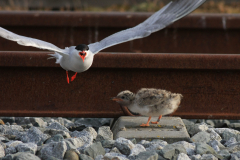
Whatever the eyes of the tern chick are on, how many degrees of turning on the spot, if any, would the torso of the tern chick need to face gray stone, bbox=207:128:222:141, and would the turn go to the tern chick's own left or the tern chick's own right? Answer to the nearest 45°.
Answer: approximately 180°

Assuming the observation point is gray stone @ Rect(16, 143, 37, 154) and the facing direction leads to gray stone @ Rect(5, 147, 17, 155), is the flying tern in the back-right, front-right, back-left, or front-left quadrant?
back-right

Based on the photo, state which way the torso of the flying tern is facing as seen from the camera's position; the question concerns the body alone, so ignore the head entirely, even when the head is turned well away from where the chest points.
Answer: toward the camera

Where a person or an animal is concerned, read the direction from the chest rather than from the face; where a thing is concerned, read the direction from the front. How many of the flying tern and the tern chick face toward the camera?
1

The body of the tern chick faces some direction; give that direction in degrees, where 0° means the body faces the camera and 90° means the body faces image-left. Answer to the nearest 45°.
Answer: approximately 90°

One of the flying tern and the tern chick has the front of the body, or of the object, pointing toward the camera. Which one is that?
the flying tern

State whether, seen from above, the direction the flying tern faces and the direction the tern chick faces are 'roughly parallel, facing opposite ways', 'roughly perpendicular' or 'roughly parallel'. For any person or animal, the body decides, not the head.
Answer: roughly perpendicular

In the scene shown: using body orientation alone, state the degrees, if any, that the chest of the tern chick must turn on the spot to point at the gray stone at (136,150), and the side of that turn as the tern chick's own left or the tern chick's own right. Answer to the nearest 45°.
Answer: approximately 90° to the tern chick's own left

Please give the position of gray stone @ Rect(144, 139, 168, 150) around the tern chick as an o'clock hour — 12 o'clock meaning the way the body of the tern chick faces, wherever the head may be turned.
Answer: The gray stone is roughly at 9 o'clock from the tern chick.

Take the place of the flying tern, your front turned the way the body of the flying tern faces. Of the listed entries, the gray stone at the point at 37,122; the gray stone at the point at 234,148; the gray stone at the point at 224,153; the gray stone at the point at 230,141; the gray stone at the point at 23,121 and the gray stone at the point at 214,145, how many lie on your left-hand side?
4

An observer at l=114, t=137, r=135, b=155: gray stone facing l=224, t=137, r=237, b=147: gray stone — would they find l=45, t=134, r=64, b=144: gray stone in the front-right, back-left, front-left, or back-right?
back-left
